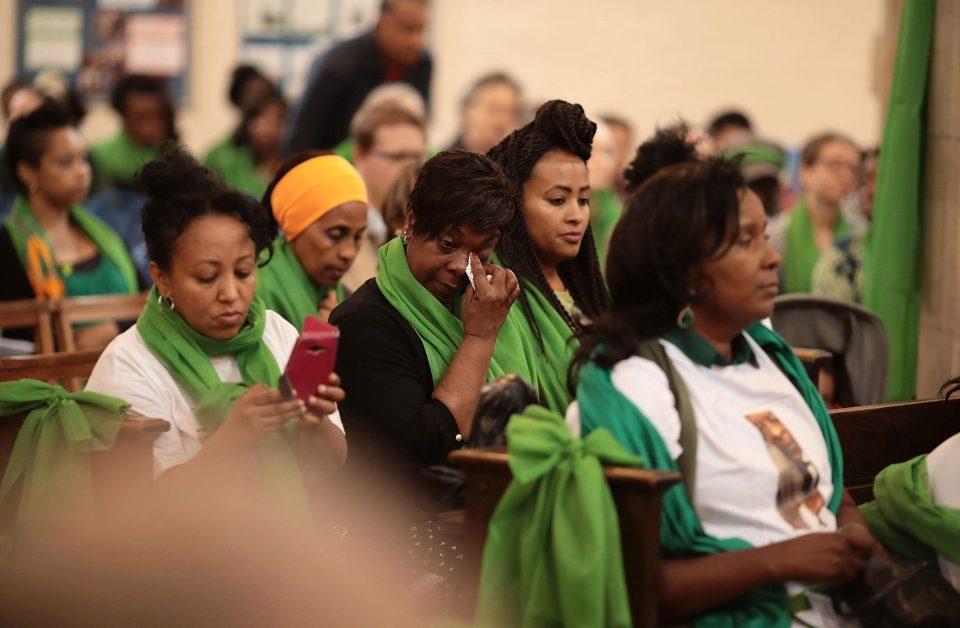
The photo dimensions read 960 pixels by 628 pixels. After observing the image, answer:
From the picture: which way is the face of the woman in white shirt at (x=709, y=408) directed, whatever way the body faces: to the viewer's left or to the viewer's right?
to the viewer's right

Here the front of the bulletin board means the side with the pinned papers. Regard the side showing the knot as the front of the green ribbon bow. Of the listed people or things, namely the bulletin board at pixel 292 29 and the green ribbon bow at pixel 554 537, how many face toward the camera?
2

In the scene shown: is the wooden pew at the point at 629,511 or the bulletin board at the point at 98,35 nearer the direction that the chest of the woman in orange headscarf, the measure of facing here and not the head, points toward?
the wooden pew

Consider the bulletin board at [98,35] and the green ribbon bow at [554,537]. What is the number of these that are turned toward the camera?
2

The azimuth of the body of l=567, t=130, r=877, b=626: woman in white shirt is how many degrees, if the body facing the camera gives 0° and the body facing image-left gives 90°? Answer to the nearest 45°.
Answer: approximately 315°

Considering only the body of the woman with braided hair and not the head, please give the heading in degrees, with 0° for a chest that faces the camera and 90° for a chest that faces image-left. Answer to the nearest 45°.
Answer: approximately 315°

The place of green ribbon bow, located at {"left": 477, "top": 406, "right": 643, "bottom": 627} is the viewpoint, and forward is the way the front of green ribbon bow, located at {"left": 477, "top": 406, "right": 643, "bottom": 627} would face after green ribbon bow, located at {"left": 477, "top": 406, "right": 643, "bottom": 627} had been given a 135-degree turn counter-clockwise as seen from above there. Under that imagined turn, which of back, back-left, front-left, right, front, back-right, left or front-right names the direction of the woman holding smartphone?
left

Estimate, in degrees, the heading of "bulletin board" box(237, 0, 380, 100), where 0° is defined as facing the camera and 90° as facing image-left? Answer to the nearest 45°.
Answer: approximately 0°
